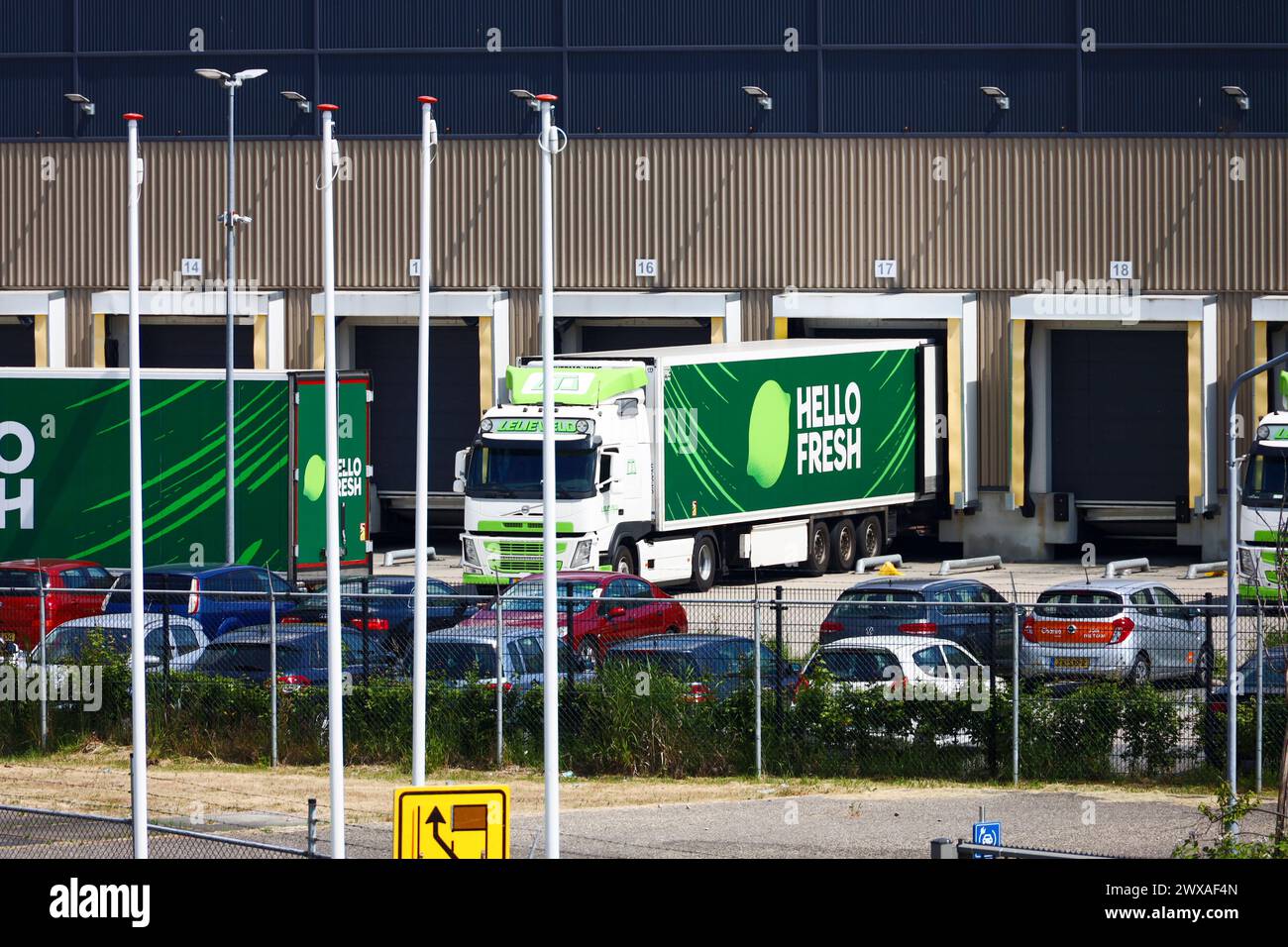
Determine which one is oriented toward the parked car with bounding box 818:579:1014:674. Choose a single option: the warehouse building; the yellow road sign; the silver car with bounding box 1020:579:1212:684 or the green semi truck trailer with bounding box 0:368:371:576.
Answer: the warehouse building

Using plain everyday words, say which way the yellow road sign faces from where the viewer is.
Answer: facing the viewer

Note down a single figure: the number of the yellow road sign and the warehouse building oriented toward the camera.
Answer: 2

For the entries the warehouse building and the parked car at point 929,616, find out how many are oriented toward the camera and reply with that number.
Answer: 1

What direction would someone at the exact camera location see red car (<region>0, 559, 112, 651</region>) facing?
facing away from the viewer and to the right of the viewer

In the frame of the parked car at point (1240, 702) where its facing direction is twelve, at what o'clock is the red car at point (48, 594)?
The red car is roughly at 8 o'clock from the parked car.

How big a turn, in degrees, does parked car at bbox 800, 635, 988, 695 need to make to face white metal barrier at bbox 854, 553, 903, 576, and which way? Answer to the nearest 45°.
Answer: approximately 45° to its left

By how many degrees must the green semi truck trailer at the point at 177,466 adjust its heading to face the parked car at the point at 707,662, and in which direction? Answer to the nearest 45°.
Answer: approximately 180°

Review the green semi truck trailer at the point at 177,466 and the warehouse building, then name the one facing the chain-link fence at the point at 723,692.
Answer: the warehouse building

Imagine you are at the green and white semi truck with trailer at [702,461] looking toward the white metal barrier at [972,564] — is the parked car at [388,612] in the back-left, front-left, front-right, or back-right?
back-right

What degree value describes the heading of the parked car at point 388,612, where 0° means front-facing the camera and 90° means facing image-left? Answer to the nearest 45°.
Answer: approximately 225°

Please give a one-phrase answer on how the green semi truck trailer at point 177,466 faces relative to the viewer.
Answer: facing away from the viewer and to the left of the viewer

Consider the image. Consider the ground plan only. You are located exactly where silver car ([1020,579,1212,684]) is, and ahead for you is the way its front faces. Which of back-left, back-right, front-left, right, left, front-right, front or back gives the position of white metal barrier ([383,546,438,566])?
left

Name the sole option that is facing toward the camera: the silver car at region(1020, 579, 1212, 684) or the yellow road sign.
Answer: the yellow road sign

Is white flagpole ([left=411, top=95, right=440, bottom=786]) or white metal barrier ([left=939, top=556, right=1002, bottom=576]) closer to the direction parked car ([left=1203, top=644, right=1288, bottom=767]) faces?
the white metal barrier

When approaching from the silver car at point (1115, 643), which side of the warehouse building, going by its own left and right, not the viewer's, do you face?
front

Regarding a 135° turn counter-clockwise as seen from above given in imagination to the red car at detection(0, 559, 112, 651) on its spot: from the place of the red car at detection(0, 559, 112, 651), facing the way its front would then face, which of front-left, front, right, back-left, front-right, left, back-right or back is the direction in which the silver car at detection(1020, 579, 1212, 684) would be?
back-left

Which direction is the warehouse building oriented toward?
toward the camera

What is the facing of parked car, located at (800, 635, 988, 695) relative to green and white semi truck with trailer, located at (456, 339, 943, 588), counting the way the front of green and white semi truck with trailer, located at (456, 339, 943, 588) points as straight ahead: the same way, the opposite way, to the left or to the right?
the opposite way
